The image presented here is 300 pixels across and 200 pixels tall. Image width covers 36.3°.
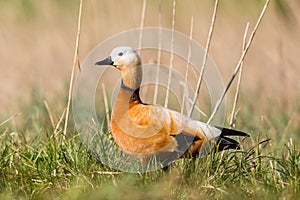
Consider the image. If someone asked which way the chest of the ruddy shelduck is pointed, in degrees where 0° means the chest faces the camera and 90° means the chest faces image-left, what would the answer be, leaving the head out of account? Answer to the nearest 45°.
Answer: approximately 90°
